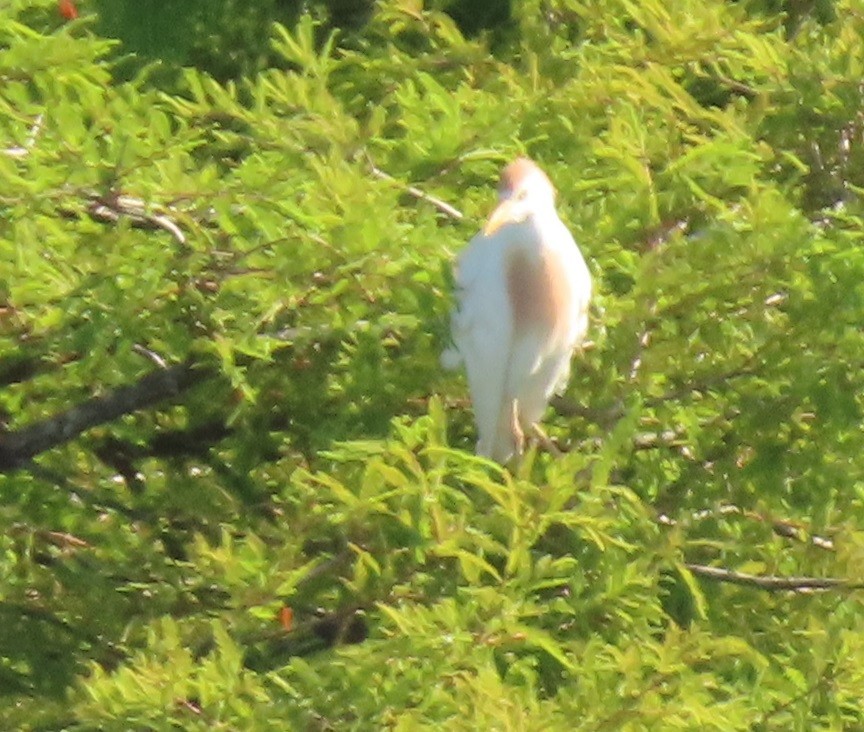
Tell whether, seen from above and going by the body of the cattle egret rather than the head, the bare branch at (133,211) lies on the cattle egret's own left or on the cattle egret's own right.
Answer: on the cattle egret's own right

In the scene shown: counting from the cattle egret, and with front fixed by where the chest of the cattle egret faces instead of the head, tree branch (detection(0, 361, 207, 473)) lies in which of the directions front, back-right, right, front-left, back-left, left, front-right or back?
back-right

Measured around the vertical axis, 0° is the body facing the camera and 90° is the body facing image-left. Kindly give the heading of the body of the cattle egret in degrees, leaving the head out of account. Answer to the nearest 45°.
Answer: approximately 315°
